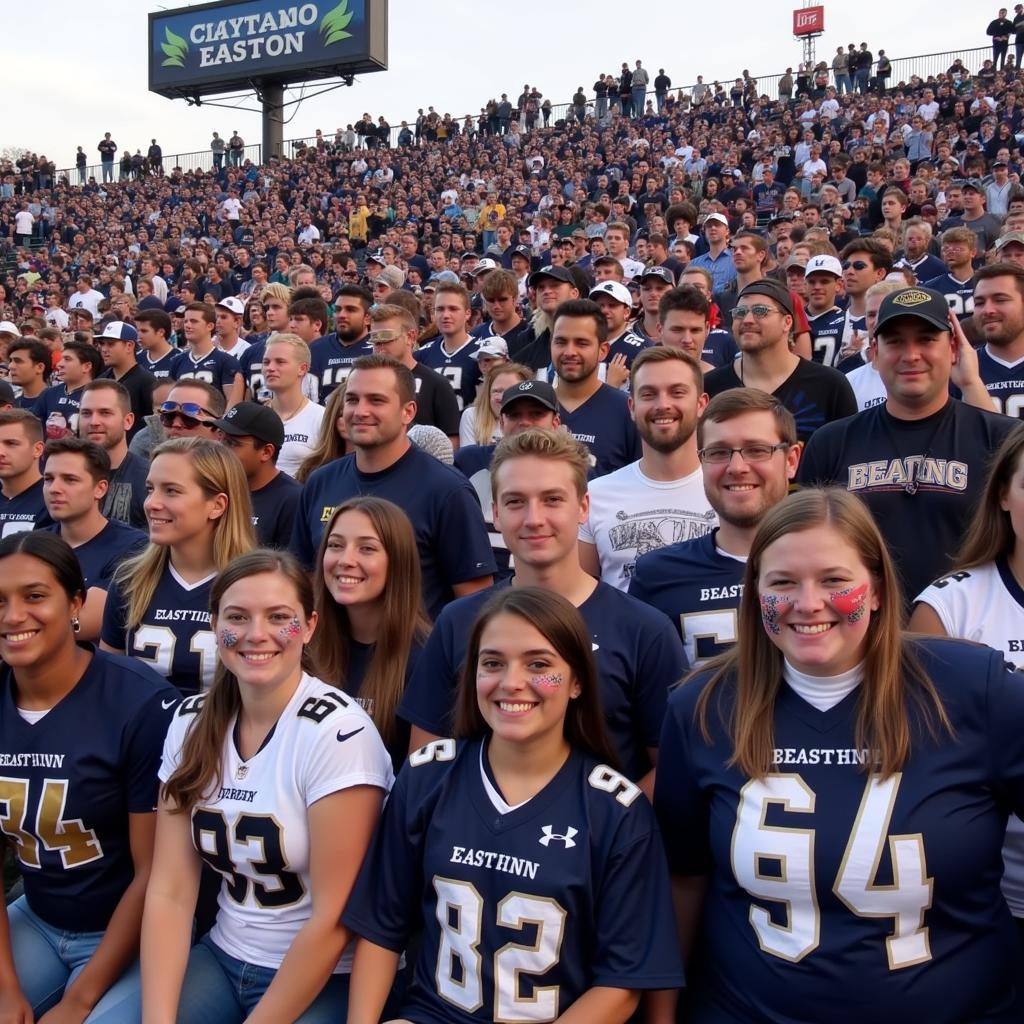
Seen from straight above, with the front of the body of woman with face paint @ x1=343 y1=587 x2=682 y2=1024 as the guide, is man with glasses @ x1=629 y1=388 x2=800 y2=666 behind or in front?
behind

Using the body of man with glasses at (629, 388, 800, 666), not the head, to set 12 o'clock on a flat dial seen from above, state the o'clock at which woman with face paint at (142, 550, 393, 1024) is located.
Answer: The woman with face paint is roughly at 2 o'clock from the man with glasses.

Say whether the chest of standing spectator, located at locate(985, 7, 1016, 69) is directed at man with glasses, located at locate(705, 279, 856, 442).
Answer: yes

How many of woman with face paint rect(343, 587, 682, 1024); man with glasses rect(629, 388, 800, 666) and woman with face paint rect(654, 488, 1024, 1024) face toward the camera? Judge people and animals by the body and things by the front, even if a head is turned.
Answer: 3

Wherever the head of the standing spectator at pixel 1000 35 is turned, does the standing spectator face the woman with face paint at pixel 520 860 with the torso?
yes

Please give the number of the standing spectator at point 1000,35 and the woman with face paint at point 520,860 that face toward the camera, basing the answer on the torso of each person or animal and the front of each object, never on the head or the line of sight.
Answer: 2

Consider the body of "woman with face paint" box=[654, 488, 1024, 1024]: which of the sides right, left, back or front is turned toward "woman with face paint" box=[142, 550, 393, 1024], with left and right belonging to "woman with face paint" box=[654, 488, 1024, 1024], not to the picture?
right

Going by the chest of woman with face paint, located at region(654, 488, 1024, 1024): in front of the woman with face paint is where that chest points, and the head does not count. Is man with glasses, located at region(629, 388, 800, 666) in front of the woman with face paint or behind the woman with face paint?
behind
